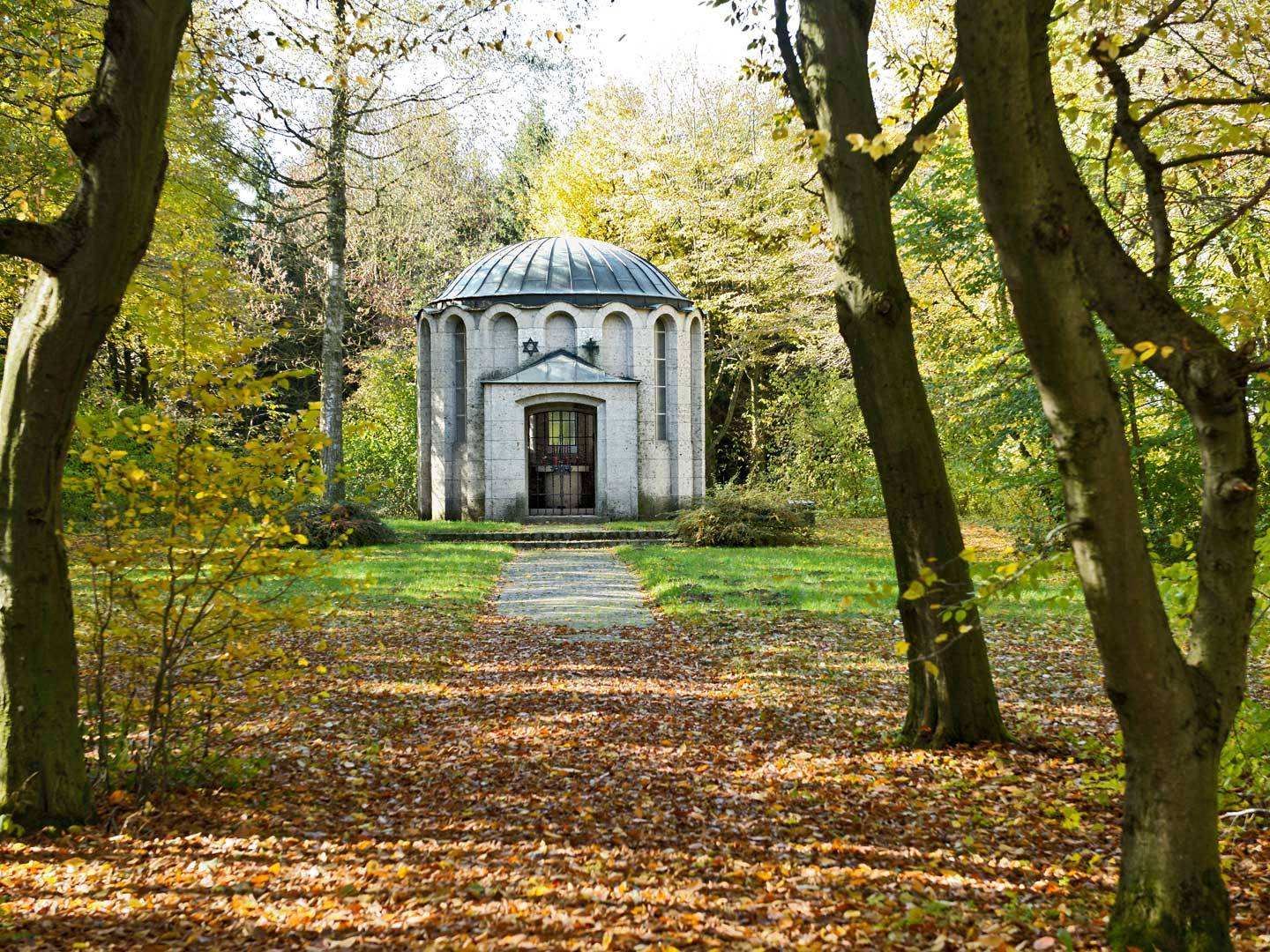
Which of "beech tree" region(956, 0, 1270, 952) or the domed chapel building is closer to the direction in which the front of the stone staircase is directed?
the beech tree

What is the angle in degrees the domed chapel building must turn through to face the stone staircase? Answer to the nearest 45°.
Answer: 0° — it already faces it

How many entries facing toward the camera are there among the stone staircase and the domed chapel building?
2

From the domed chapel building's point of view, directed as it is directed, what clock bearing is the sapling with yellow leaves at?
The sapling with yellow leaves is roughly at 12 o'clock from the domed chapel building.

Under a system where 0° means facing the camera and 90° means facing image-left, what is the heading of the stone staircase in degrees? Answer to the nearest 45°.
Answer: approximately 0°

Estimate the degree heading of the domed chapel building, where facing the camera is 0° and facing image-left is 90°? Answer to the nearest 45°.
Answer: approximately 0°

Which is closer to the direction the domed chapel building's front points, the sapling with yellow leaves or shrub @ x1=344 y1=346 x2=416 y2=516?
the sapling with yellow leaves

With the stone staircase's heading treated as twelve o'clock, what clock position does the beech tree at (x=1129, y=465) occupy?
The beech tree is roughly at 12 o'clock from the stone staircase.

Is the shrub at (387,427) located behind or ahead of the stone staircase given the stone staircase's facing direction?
behind

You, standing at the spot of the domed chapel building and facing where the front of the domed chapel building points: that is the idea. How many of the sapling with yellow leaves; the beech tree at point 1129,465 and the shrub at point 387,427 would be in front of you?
2
